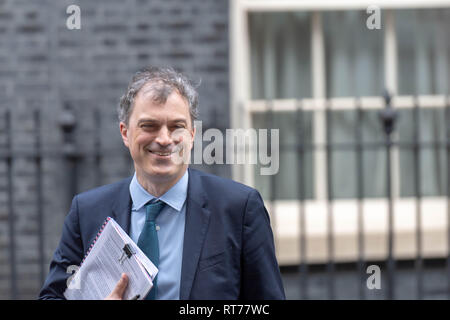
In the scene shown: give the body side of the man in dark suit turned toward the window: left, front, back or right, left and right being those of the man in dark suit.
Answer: back

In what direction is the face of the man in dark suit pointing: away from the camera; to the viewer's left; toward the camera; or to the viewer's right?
toward the camera

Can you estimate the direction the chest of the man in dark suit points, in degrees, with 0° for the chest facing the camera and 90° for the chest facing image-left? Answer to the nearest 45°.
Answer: approximately 0°
